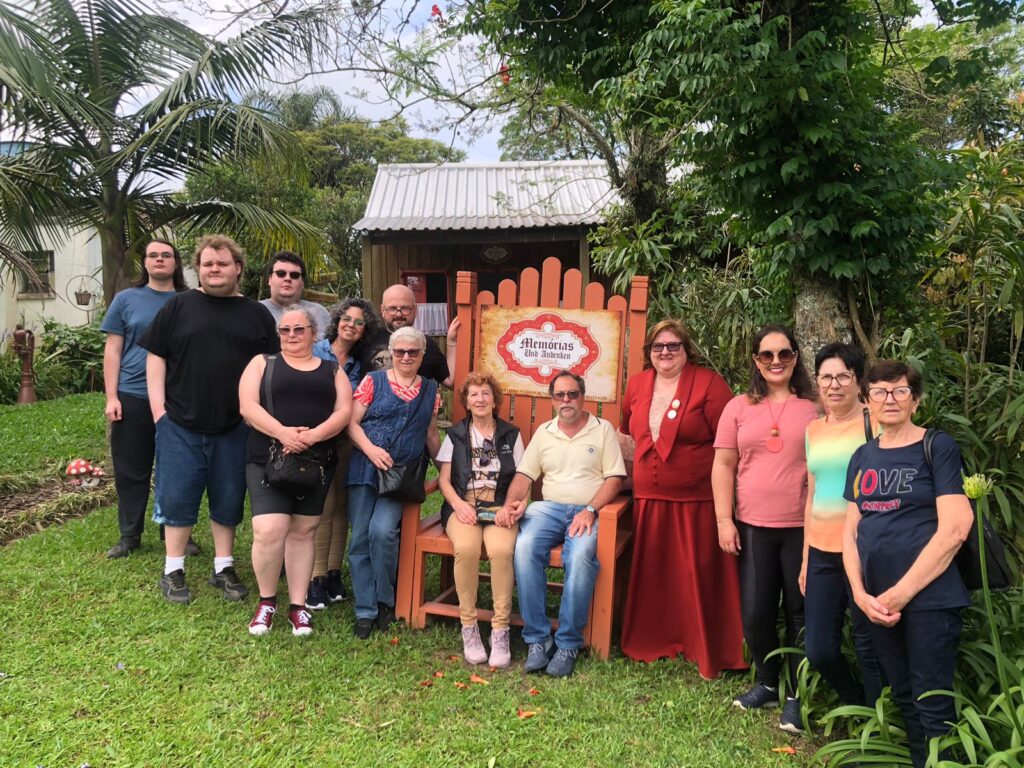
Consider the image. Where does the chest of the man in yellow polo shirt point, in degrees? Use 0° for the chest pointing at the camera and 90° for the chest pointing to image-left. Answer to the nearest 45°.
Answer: approximately 0°

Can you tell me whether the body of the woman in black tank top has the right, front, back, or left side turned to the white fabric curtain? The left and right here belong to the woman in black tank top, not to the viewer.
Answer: back

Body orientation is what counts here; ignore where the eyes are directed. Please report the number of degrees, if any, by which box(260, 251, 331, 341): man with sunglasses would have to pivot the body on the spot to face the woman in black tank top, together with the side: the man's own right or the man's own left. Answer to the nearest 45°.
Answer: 0° — they already face them

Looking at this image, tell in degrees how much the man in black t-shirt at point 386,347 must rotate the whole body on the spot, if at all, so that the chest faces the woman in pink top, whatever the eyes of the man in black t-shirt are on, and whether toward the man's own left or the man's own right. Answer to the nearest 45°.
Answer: approximately 45° to the man's own left

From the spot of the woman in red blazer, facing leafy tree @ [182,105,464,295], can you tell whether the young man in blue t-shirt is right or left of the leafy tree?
left

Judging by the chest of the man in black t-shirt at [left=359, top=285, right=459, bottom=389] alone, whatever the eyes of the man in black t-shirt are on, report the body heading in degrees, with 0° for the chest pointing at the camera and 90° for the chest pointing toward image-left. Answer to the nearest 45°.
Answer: approximately 0°

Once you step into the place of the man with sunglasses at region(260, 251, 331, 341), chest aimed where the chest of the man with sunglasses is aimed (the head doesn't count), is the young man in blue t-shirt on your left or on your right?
on your right
